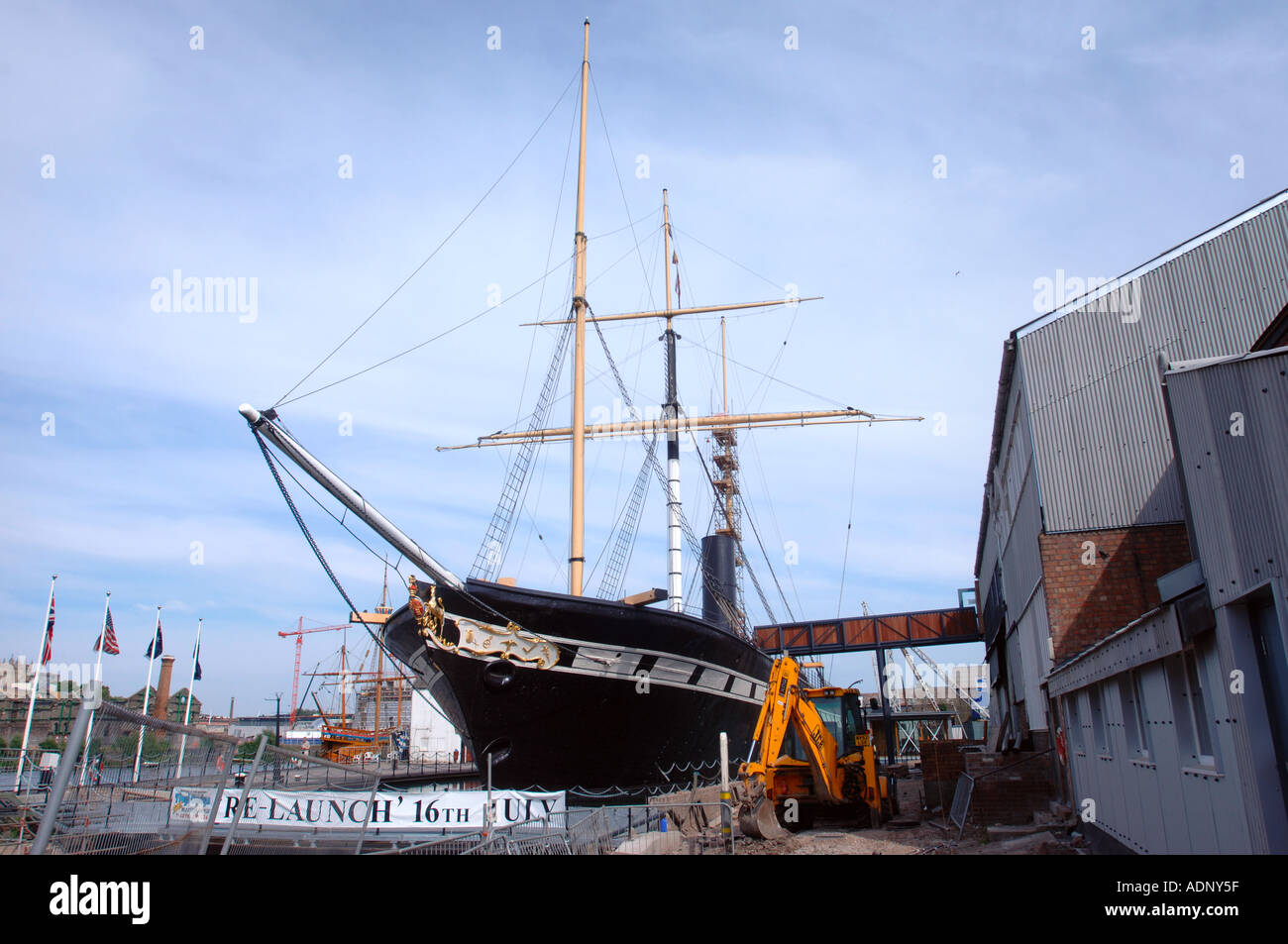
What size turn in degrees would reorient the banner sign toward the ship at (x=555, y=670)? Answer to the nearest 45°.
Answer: approximately 135° to its left

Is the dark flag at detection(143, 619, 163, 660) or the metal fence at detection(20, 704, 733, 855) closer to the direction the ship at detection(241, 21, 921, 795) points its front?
the metal fence

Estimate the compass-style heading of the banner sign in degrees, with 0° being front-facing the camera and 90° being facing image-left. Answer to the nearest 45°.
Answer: approximately 0°

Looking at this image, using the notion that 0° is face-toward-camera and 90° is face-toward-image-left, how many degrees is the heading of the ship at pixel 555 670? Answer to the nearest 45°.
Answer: approximately 45°

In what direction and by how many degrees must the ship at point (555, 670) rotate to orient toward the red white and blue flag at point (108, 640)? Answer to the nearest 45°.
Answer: approximately 90° to its right
